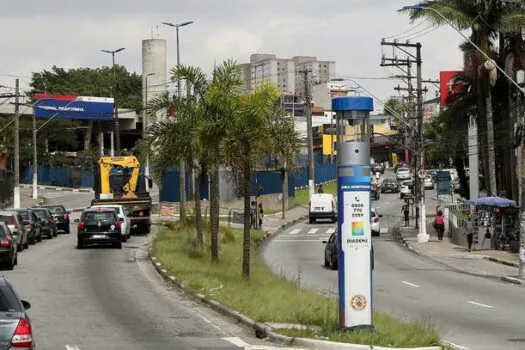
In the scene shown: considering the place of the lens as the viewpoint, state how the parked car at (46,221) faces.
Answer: facing away from the viewer and to the left of the viewer

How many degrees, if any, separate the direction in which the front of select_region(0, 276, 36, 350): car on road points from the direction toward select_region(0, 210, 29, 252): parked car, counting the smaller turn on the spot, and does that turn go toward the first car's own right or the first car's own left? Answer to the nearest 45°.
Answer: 0° — it already faces it

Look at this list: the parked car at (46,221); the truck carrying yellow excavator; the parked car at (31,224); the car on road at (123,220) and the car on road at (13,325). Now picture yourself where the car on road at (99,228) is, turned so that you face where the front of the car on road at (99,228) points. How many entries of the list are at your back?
1

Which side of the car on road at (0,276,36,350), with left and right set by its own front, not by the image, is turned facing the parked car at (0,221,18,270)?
front

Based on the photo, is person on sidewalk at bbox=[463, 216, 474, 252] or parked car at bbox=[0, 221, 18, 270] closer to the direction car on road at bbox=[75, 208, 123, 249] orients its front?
the person on sidewalk

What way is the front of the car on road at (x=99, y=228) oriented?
away from the camera

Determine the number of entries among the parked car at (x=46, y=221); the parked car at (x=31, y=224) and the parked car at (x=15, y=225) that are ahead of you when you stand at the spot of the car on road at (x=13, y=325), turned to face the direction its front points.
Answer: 3

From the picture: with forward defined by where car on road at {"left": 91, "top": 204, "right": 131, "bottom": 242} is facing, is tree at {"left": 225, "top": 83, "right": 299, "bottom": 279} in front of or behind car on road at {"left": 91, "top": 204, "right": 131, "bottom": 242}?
behind

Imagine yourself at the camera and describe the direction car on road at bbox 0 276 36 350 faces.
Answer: facing away from the viewer

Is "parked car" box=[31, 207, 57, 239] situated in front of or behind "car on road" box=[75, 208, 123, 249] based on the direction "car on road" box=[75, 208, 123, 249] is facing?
in front

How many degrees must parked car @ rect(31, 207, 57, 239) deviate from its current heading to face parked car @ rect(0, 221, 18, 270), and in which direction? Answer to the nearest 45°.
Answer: approximately 135° to its left

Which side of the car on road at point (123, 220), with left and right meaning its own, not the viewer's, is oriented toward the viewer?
back

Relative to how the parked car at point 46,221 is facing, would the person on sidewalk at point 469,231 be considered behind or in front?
behind

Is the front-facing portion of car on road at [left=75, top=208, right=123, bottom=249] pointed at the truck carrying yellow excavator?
yes

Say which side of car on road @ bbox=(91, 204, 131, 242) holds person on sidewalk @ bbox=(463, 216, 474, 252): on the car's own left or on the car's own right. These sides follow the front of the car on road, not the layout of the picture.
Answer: on the car's own right
